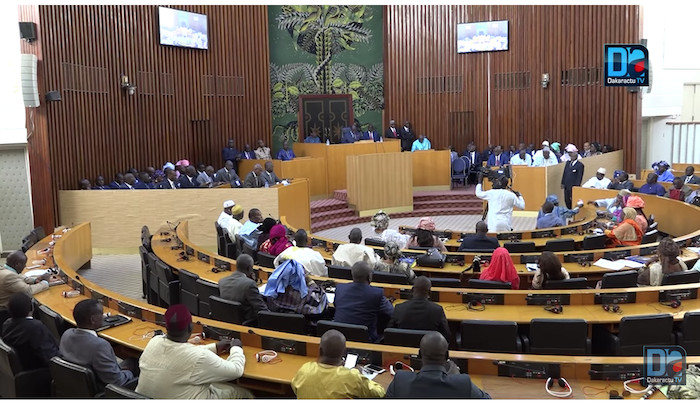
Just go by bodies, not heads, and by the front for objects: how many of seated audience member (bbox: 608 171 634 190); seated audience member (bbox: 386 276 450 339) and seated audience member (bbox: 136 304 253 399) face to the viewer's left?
1

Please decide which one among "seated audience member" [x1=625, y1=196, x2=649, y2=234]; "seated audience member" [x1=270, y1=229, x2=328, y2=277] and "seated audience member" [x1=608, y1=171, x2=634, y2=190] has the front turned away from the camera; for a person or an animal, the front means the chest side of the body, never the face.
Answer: "seated audience member" [x1=270, y1=229, x2=328, y2=277]

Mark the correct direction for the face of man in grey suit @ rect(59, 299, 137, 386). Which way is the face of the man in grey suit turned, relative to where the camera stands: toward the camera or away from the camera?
away from the camera

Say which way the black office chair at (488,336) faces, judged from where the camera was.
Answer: facing away from the viewer

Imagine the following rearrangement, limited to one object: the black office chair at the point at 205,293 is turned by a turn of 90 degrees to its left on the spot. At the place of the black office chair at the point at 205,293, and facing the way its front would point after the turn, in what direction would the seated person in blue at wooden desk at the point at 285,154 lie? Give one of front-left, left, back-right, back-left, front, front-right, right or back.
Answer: front-right

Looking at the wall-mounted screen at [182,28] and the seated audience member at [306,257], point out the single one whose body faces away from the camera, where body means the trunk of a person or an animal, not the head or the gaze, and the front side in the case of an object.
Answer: the seated audience member

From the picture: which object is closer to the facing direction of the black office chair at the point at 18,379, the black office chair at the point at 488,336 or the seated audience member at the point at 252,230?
the seated audience member

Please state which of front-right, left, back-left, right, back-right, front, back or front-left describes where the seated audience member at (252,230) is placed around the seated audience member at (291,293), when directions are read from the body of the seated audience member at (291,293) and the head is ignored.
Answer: front-left

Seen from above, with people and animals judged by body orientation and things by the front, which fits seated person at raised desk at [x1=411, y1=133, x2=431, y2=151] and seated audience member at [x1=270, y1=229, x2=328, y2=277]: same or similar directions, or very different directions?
very different directions

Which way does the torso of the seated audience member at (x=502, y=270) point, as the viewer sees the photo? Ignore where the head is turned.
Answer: away from the camera

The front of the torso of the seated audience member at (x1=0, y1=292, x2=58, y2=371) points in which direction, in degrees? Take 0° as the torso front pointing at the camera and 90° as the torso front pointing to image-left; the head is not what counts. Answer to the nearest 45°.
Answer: approximately 225°

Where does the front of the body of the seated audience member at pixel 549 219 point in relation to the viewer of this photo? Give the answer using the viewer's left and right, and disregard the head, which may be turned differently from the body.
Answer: facing away from the viewer

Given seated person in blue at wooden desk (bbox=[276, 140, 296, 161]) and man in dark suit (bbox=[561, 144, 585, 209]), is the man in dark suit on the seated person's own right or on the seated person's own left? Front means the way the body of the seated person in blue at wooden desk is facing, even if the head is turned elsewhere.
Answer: on the seated person's own left
